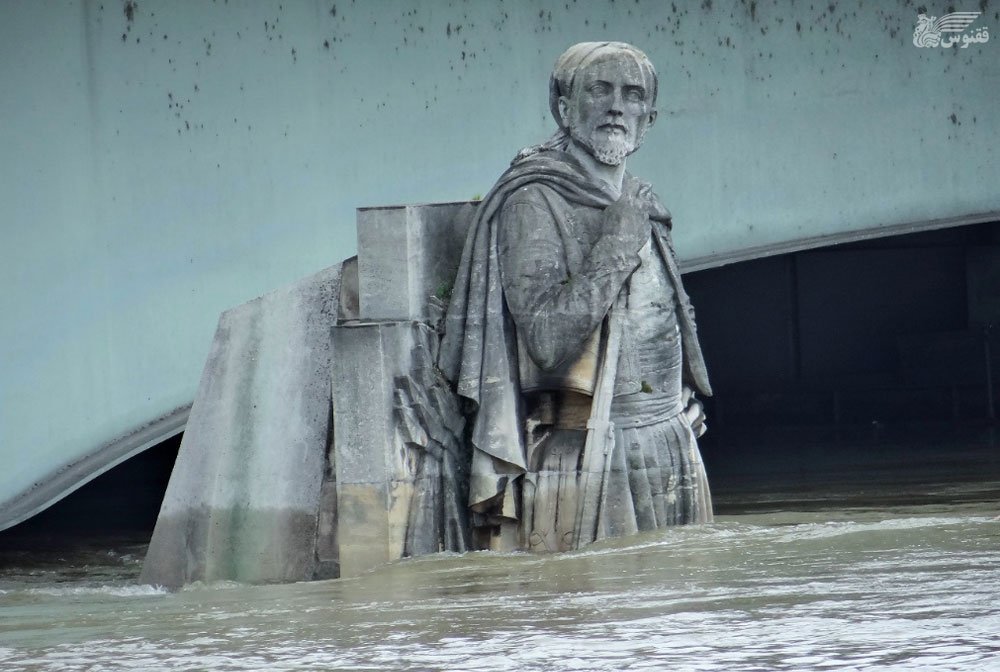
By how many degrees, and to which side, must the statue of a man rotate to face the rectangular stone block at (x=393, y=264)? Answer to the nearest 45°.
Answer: approximately 135° to its right

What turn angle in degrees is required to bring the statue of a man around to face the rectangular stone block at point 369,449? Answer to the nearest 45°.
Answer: approximately 135° to its right

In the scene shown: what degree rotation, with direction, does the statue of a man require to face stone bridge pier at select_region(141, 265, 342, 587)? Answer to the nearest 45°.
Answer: approximately 135° to its right

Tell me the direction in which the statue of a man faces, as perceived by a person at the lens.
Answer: facing the viewer and to the right of the viewer
